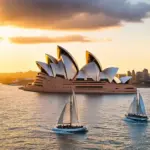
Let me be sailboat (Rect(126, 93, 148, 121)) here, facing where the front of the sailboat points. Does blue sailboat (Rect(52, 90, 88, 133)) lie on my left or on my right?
on my left

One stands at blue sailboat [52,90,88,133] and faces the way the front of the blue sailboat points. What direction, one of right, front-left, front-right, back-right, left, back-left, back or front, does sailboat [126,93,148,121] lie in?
back-right

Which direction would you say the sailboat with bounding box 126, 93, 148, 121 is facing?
to the viewer's left
